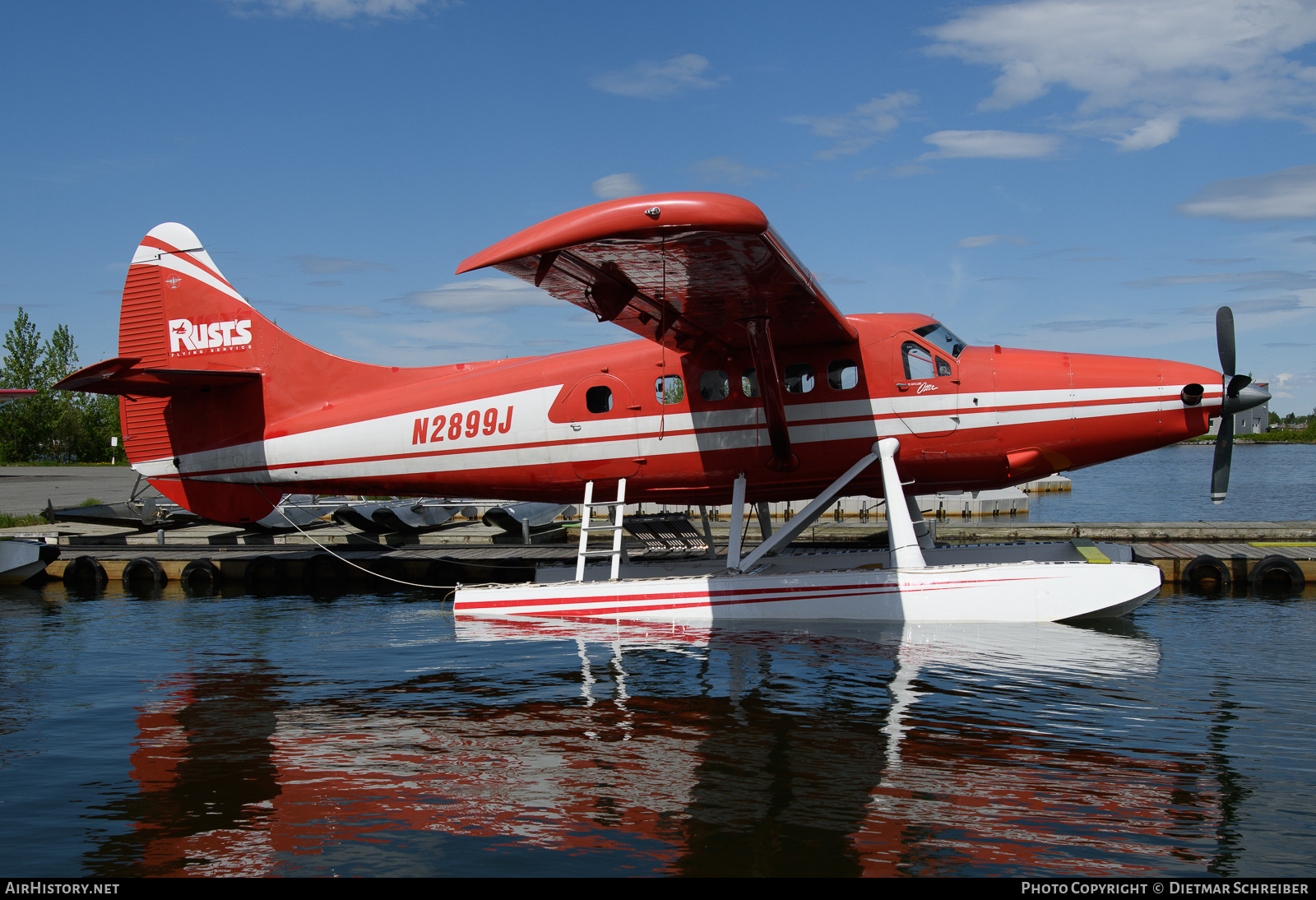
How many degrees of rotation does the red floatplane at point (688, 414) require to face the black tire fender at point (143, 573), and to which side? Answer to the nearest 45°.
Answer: approximately 135° to its left

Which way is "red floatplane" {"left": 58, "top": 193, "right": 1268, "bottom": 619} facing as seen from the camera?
to the viewer's right

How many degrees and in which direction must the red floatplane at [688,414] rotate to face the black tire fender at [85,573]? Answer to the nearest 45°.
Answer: approximately 135° to its left

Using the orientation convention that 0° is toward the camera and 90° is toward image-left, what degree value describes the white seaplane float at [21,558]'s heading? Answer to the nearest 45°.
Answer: approximately 270°

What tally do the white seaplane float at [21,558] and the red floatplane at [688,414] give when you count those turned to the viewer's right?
2

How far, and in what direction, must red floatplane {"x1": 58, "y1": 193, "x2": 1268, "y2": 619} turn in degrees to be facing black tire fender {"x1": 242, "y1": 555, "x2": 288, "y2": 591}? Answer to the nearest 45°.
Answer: approximately 135° to its left
